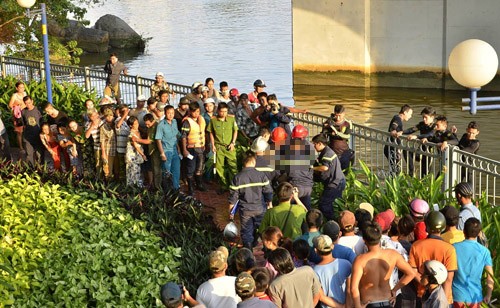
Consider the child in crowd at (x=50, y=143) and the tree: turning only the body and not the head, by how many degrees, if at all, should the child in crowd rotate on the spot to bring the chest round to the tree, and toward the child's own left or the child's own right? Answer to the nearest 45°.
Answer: approximately 135° to the child's own left

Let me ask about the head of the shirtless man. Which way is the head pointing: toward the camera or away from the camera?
away from the camera

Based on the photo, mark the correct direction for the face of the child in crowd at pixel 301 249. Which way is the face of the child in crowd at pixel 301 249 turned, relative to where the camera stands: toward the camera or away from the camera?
away from the camera

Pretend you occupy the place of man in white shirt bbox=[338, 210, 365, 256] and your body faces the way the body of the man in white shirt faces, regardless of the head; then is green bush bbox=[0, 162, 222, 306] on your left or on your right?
on your left

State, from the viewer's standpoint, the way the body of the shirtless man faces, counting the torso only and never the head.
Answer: away from the camera

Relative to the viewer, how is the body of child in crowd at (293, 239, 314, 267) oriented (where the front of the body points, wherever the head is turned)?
away from the camera

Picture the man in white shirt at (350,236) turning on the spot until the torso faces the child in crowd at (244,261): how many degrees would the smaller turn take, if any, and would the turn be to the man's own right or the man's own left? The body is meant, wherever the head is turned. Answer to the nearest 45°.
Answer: approximately 135° to the man's own left

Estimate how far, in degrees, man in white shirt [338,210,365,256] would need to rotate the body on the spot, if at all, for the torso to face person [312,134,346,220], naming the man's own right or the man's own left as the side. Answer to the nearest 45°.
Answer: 0° — they already face them

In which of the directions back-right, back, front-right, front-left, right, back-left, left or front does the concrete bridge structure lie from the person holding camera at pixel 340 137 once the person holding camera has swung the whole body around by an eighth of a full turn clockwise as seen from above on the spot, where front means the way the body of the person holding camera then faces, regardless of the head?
right

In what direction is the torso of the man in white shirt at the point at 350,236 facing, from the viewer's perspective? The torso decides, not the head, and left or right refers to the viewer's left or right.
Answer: facing away from the viewer

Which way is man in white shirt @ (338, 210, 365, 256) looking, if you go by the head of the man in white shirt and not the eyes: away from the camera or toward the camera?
away from the camera

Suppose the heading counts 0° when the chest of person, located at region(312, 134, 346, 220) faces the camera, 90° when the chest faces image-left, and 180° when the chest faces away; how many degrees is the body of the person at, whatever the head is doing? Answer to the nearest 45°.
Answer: approximately 90°
